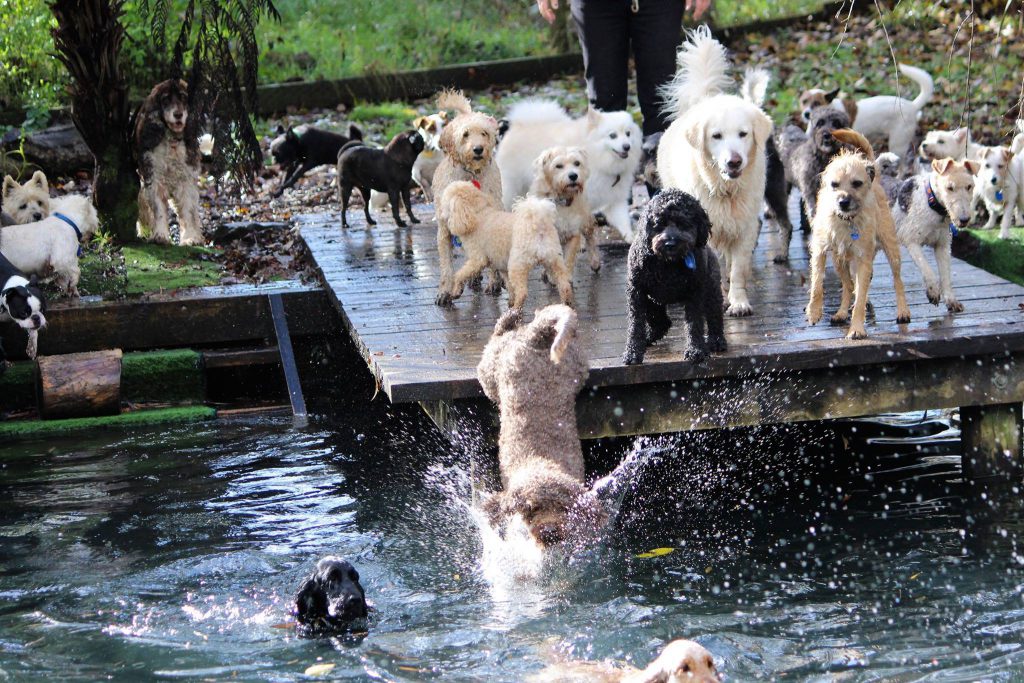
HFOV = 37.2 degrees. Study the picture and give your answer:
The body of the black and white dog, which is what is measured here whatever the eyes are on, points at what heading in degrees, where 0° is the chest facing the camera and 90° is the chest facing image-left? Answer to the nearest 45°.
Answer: approximately 315°

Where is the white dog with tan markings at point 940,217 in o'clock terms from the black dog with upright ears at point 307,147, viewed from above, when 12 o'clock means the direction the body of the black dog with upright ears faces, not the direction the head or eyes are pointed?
The white dog with tan markings is roughly at 8 o'clock from the black dog with upright ears.

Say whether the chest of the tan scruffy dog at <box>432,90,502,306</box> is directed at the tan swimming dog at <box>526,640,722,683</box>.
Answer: yes

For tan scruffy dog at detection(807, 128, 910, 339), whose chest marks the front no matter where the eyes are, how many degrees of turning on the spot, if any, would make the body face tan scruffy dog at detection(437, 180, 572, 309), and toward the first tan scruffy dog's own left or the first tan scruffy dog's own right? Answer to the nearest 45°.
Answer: approximately 90° to the first tan scruffy dog's own right

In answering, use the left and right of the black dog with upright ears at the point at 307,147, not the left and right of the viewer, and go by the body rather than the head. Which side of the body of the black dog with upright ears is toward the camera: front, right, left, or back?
left

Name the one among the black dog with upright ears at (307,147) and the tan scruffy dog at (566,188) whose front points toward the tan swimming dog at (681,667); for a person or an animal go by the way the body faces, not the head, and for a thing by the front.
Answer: the tan scruffy dog at (566,188)

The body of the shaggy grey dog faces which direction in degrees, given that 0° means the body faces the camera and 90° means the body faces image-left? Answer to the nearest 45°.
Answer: approximately 315°

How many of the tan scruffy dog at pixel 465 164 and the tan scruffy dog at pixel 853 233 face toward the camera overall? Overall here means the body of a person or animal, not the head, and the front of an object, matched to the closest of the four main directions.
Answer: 2

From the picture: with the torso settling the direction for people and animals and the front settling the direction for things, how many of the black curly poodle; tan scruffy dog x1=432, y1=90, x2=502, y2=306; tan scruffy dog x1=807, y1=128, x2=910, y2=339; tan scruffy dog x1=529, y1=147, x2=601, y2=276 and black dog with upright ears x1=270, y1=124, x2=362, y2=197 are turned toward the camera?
4
